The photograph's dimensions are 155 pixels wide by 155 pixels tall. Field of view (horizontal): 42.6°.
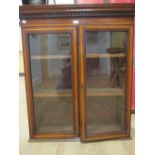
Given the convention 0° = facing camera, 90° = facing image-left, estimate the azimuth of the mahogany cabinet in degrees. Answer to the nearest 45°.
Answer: approximately 0°
